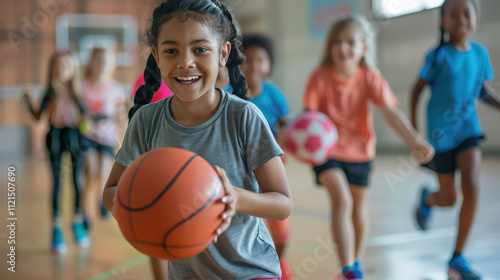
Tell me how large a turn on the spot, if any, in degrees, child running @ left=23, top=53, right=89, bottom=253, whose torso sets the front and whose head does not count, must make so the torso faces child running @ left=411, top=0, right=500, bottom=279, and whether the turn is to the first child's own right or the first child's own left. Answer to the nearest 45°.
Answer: approximately 45° to the first child's own left

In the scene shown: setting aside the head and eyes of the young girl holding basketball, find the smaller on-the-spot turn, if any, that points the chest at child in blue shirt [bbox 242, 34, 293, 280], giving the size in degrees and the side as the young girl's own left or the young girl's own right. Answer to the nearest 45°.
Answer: approximately 135° to the young girl's own right

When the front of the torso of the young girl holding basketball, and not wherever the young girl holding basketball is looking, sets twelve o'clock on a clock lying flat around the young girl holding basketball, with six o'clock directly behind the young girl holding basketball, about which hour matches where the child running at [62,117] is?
The child running is roughly at 4 o'clock from the young girl holding basketball.

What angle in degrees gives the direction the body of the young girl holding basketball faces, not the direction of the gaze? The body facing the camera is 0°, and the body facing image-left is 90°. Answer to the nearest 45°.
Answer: approximately 45°

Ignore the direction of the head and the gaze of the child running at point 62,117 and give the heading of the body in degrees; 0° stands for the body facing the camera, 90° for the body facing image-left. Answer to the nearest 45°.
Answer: approximately 0°

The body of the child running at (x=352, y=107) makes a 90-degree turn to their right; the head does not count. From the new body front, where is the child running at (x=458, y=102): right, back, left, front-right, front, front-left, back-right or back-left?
back

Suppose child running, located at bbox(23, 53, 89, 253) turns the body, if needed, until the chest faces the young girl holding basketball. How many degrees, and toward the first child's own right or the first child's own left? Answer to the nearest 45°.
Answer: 0° — they already face them

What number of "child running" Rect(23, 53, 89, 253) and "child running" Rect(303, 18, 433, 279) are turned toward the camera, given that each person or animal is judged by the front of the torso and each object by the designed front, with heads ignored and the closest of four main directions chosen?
2

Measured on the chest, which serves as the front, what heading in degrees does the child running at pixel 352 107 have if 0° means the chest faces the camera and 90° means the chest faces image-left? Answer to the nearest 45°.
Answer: approximately 0°

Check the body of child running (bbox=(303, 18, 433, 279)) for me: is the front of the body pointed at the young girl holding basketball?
yes
